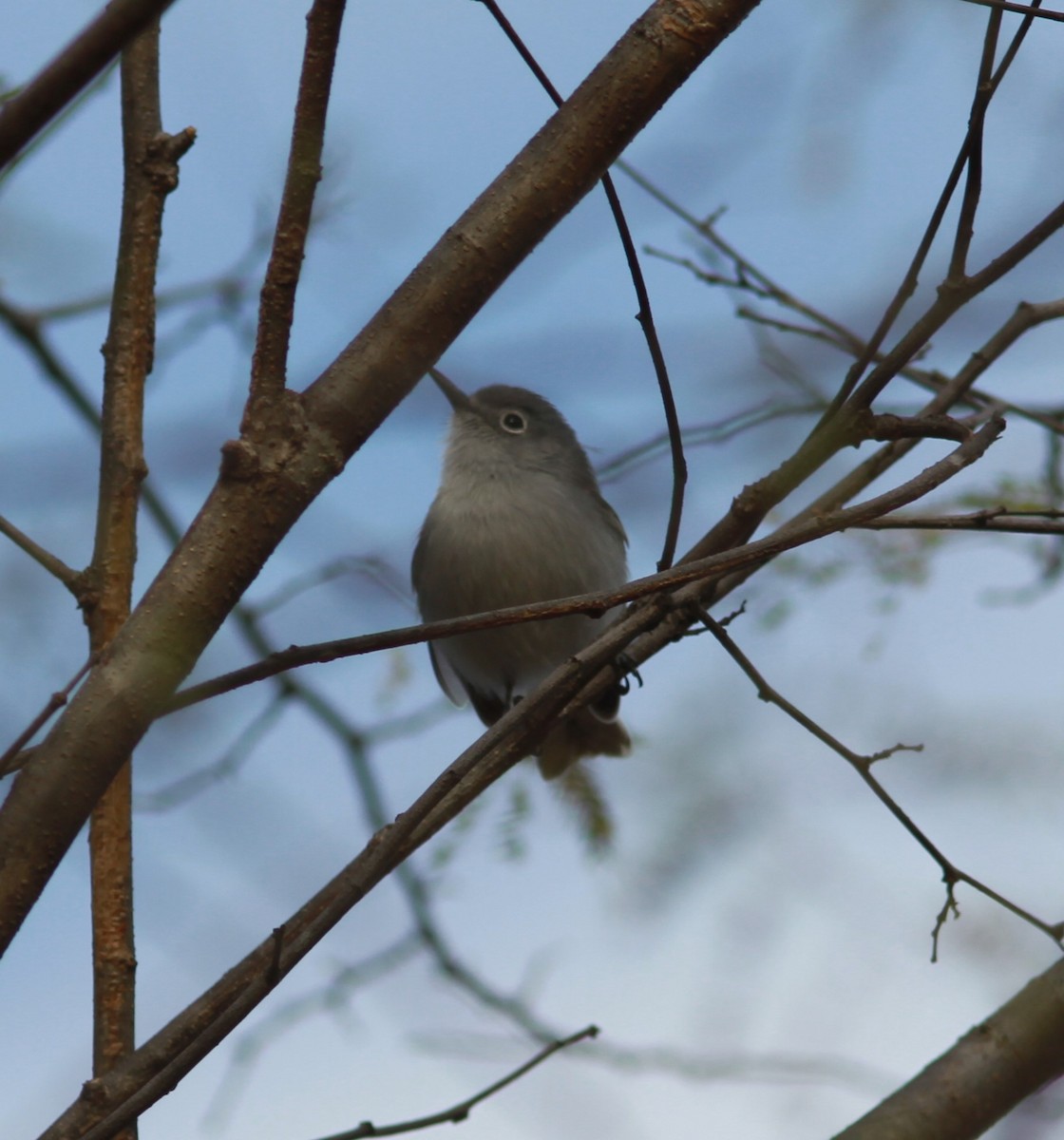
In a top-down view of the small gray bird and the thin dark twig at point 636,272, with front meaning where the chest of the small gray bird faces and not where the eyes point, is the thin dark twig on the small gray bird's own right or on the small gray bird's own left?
on the small gray bird's own left

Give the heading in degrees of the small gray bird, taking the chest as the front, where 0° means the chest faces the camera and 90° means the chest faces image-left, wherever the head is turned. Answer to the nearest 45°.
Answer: approximately 45°

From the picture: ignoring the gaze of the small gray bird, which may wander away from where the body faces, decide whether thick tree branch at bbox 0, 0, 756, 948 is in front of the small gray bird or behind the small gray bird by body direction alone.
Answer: in front

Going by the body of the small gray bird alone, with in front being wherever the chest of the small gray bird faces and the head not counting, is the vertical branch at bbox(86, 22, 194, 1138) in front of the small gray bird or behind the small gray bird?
in front

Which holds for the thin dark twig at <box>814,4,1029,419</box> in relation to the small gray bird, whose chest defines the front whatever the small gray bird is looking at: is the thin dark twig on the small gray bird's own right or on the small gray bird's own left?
on the small gray bird's own left
